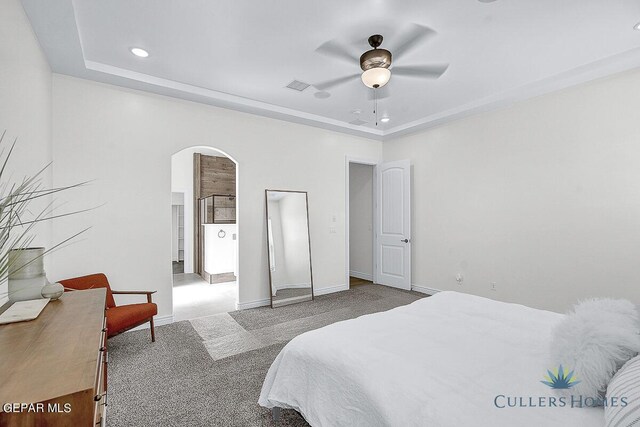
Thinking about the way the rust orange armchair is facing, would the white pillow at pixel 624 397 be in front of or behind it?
in front

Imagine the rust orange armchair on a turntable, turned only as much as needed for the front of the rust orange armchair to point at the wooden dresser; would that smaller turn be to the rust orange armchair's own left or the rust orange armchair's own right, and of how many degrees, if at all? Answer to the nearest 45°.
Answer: approximately 45° to the rust orange armchair's own right

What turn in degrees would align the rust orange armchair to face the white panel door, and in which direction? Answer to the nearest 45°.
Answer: approximately 45° to its left

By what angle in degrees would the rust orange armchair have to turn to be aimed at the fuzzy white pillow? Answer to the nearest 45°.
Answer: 0° — it already faces it

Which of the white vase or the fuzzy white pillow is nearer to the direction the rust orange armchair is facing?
the fuzzy white pillow

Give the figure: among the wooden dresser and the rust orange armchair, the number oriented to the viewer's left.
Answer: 0

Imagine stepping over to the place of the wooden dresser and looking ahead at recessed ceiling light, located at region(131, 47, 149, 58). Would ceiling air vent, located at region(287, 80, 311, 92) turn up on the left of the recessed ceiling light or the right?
right

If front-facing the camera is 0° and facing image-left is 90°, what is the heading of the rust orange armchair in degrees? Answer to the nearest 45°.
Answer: approximately 315°

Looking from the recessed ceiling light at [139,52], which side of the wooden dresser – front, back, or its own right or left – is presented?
left

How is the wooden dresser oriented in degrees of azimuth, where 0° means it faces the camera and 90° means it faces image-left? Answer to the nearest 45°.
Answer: approximately 270°
